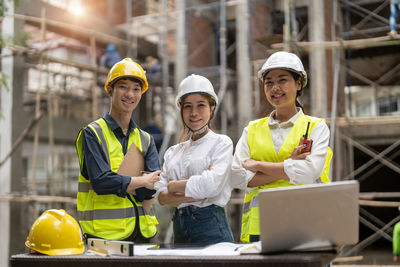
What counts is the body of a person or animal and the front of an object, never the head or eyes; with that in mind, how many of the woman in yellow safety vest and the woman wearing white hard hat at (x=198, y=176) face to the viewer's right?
0

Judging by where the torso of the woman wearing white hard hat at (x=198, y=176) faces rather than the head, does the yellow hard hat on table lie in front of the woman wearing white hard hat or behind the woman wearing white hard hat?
in front

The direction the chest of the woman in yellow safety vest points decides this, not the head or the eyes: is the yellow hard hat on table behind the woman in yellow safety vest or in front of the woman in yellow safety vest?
in front

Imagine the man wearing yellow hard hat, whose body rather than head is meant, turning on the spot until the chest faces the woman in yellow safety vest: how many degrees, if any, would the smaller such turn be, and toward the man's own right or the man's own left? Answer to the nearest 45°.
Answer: approximately 45° to the man's own left

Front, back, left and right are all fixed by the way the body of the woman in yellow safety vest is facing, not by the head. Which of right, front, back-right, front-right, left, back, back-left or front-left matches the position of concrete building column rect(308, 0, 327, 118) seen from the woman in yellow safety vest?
back-right

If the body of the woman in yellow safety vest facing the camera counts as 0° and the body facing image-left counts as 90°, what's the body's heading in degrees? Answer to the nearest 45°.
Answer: approximately 45°

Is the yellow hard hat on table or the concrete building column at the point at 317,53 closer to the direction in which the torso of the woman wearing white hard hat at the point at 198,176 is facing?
the yellow hard hat on table
